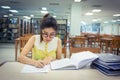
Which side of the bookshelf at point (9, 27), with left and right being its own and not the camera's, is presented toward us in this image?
front

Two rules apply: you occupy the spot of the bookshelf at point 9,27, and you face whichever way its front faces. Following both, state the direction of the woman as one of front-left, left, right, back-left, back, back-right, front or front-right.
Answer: front

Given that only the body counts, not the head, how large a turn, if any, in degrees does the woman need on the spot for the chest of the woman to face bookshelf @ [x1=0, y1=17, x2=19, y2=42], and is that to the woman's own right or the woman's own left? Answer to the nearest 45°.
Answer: approximately 180°

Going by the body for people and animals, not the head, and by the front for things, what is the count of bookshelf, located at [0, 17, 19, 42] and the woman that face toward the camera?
2

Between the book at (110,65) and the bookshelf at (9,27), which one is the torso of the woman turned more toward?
the book

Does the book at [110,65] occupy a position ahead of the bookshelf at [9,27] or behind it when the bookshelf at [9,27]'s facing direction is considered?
ahead

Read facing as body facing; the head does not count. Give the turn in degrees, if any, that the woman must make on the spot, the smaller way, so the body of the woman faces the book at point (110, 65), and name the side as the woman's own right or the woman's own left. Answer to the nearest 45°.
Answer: approximately 45° to the woman's own left
